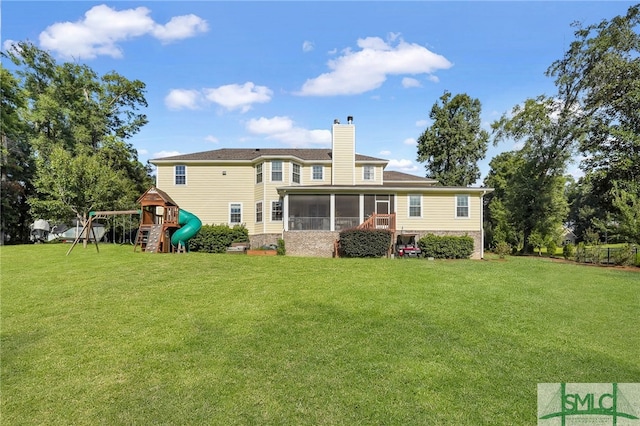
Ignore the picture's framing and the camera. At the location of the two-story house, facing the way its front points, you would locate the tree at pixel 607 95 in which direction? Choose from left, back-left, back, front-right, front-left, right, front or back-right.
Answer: right

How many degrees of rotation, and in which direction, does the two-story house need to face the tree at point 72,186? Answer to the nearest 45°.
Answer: approximately 90° to its left

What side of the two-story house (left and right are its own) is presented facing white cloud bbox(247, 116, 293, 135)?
front

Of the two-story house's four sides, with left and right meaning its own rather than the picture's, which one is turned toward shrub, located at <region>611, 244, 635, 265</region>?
right

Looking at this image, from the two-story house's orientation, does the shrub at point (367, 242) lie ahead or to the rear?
to the rear

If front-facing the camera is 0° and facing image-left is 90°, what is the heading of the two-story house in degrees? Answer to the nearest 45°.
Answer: approximately 180°

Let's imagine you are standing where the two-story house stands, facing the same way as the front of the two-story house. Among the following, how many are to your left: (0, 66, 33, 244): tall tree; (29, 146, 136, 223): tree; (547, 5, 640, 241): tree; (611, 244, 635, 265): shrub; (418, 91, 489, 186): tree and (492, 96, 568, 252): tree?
2

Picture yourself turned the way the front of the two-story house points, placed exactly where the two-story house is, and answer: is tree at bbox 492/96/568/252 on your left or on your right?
on your right

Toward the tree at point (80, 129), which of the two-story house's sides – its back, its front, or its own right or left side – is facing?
left

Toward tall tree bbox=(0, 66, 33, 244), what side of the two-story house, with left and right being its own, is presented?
left
